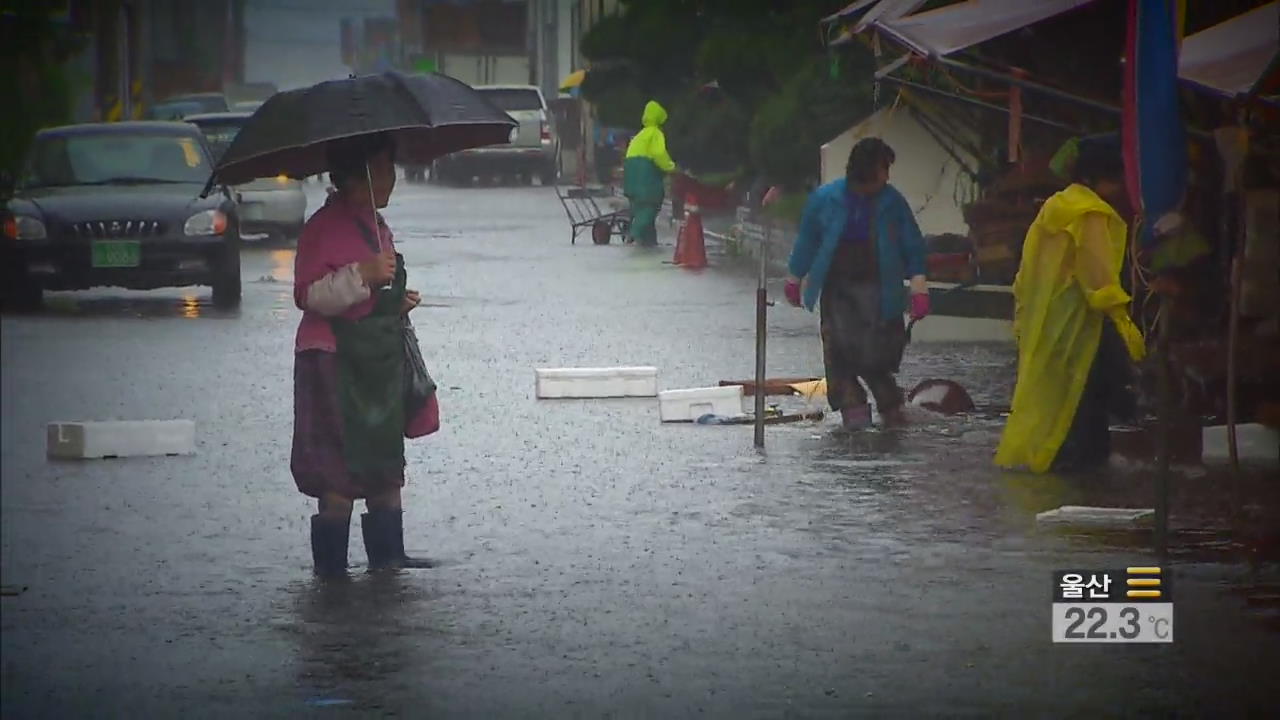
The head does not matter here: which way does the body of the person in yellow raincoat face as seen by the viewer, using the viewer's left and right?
facing to the right of the viewer

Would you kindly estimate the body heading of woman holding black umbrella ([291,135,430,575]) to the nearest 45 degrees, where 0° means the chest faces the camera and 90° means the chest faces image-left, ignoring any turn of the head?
approximately 270°

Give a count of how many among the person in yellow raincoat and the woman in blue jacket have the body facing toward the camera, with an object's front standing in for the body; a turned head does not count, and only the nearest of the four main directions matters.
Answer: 1

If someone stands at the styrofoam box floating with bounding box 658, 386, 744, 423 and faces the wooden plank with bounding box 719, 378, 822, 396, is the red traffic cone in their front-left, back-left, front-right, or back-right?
front-left

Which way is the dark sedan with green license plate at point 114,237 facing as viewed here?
toward the camera

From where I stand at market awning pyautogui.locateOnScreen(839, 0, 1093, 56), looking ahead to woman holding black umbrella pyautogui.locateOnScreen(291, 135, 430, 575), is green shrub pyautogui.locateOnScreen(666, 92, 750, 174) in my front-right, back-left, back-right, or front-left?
back-right

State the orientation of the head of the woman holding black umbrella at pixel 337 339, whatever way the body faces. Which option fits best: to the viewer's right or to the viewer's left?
to the viewer's right

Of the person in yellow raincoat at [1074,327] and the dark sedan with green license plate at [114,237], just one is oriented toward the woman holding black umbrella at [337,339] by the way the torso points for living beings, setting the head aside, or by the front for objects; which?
the dark sedan with green license plate

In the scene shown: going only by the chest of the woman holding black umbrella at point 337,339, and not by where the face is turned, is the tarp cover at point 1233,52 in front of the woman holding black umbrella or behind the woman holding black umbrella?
in front

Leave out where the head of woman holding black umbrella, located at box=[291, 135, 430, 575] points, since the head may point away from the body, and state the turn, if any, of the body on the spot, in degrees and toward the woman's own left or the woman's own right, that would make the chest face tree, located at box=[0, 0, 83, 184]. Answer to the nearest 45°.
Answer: approximately 90° to the woman's own left

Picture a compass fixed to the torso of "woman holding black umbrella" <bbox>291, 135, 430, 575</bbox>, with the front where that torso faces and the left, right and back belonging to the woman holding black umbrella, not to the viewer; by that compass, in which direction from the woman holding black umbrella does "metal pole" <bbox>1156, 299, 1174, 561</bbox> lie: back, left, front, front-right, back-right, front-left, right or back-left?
front
